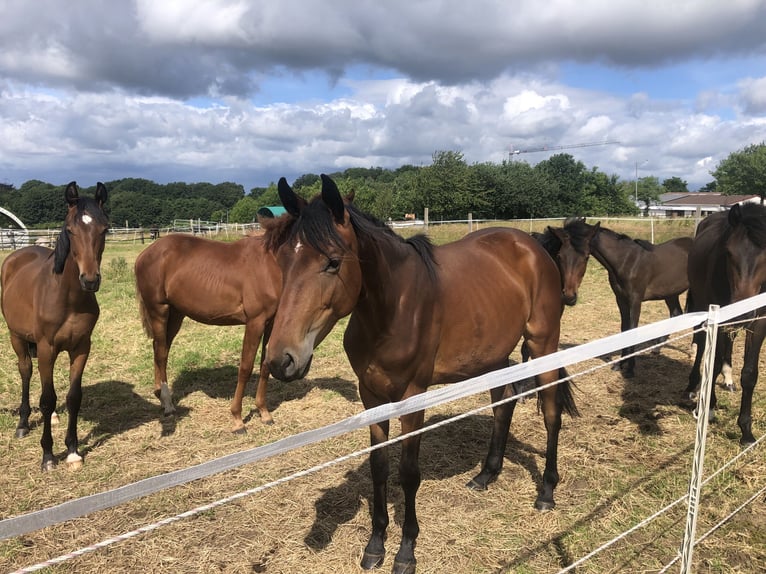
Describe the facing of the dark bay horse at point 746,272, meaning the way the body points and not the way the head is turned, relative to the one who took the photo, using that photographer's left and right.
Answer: facing the viewer and to the right of the viewer

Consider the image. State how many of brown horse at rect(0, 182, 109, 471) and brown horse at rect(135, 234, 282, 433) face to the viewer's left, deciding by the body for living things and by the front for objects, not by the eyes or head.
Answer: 0

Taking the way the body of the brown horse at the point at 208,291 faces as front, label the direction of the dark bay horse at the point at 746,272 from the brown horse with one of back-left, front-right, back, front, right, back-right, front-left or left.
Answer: front

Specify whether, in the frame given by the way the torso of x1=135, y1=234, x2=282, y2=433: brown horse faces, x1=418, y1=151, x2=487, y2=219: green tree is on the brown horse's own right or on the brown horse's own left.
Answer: on the brown horse's own left

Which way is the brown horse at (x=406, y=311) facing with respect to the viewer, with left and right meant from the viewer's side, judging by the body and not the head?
facing the viewer and to the left of the viewer

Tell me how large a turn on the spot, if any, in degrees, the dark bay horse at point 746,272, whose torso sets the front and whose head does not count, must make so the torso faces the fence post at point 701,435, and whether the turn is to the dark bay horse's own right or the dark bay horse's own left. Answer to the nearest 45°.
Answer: approximately 45° to the dark bay horse's own right

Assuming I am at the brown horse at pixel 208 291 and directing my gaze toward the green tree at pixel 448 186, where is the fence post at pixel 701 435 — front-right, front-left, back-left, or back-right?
back-right

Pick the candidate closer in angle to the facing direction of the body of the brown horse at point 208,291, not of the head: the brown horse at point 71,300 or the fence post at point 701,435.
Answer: the fence post

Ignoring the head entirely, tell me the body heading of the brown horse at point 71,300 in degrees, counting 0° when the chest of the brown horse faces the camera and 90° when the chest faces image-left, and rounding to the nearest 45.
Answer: approximately 315°

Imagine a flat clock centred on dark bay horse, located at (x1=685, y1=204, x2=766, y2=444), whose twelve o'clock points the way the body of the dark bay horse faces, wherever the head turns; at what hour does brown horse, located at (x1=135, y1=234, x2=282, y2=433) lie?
The brown horse is roughly at 4 o'clock from the dark bay horse.

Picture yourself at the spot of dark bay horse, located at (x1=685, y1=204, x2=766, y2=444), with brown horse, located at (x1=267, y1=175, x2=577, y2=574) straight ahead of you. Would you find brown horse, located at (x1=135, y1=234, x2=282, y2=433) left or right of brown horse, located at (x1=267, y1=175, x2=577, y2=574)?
right
